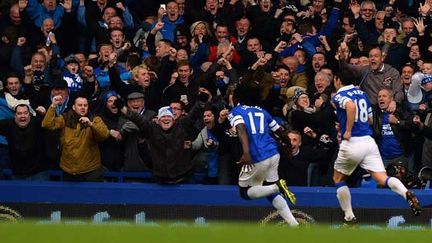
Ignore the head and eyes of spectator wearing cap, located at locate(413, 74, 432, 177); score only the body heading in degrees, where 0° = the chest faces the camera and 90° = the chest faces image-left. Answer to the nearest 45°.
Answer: approximately 45°

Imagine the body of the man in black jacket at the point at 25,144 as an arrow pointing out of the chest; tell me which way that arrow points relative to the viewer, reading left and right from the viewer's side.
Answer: facing the viewer

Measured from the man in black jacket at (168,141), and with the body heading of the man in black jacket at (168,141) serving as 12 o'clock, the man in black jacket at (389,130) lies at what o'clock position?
the man in black jacket at (389,130) is roughly at 9 o'clock from the man in black jacket at (168,141).

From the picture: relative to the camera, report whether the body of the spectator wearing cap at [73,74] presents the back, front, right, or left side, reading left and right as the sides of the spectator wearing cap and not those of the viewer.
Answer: front

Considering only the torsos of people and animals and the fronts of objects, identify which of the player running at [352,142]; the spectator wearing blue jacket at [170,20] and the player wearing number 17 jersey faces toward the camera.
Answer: the spectator wearing blue jacket

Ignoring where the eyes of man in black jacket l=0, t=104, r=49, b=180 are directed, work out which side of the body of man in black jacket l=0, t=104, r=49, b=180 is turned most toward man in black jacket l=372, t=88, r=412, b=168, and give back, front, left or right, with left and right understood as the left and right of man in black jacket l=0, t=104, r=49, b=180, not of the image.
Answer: left

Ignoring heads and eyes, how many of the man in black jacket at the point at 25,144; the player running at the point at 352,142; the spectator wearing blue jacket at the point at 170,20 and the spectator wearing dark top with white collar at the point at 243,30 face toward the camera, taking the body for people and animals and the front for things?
3
